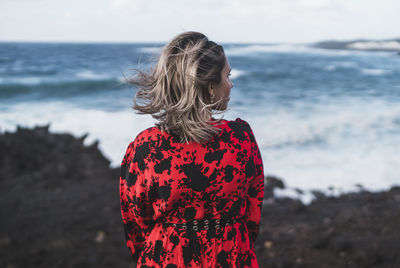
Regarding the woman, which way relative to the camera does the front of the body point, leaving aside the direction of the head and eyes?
away from the camera

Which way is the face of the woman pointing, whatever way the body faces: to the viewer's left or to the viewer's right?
to the viewer's right
